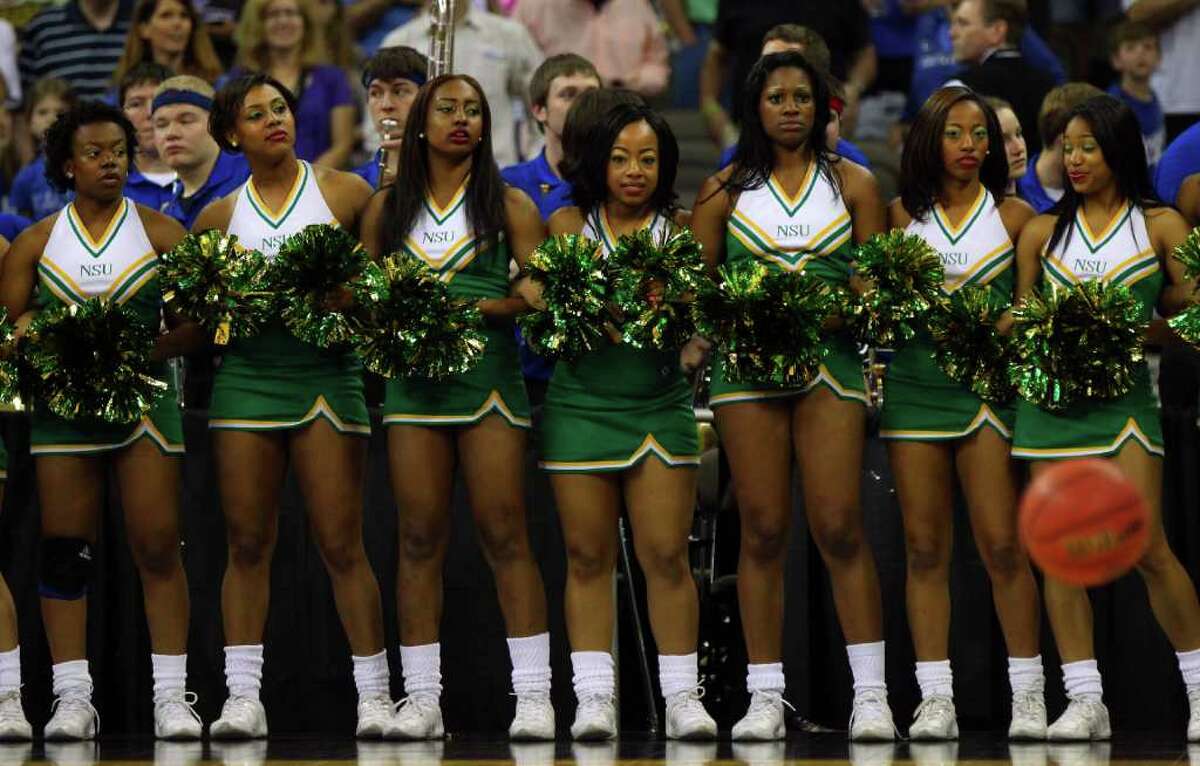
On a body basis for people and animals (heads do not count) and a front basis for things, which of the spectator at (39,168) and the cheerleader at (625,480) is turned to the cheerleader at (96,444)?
the spectator

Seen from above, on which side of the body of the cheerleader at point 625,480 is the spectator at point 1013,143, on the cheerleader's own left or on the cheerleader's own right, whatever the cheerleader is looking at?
on the cheerleader's own left

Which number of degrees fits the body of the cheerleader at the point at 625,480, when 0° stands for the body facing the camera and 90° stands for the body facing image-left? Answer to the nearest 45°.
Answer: approximately 0°

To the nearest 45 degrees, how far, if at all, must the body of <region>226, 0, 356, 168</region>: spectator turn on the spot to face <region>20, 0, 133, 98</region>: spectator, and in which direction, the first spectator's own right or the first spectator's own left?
approximately 135° to the first spectator's own right

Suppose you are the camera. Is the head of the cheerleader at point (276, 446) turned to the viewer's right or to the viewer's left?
to the viewer's right

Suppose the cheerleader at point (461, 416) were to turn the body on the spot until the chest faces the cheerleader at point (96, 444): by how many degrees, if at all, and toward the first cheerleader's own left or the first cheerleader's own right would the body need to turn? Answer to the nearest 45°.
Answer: approximately 90° to the first cheerleader's own right

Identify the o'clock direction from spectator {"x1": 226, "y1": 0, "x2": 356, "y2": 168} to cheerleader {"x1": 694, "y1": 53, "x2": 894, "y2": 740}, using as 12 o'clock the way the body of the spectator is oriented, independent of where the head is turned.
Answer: The cheerleader is roughly at 11 o'clock from the spectator.

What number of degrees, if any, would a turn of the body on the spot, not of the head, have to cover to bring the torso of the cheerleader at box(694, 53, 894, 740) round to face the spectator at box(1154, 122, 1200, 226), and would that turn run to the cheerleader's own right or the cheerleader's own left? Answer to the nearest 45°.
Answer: approximately 135° to the cheerleader's own left
